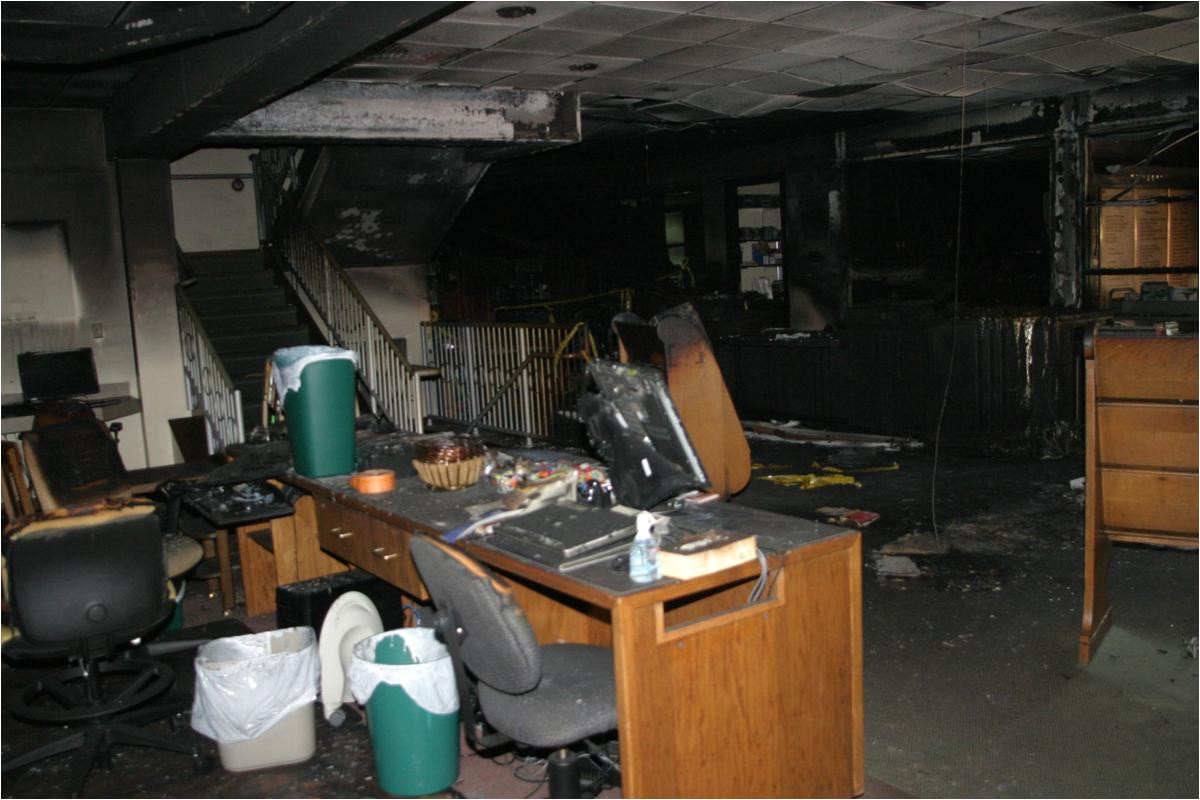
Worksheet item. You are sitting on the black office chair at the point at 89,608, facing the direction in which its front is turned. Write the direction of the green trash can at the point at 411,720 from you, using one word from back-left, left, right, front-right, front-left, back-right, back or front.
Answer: back-right

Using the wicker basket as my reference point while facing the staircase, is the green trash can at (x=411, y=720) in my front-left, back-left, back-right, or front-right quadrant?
back-left

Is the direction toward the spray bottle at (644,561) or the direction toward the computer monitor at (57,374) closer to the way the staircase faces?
the spray bottle

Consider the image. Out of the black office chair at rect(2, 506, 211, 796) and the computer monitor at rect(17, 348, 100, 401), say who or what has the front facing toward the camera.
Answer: the computer monitor

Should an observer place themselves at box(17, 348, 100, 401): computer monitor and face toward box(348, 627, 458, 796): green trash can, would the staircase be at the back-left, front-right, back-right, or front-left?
back-left

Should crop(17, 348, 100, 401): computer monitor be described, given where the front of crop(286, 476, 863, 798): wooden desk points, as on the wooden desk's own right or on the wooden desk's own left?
on the wooden desk's own right

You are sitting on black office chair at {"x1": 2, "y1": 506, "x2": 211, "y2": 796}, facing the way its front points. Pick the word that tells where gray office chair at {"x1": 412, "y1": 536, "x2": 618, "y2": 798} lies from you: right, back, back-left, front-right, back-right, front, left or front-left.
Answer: back-right

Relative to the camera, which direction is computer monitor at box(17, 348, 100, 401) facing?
toward the camera

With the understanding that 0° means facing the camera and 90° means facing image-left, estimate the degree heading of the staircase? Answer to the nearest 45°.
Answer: approximately 315°

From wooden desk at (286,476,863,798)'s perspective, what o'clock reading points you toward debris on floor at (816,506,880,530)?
The debris on floor is roughly at 5 o'clock from the wooden desk.

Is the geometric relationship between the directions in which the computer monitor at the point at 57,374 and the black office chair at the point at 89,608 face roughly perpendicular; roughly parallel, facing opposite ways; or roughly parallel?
roughly parallel, facing opposite ways

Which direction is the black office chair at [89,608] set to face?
away from the camera

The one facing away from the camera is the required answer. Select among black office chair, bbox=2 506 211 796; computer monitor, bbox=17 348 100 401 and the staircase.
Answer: the black office chair

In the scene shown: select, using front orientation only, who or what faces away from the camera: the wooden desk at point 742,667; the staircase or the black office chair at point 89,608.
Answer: the black office chair
